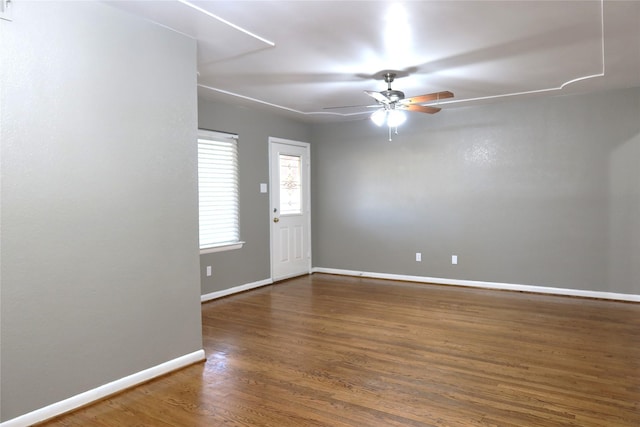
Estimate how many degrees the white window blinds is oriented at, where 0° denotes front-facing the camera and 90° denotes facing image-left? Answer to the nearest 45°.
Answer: approximately 315°

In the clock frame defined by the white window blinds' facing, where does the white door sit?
The white door is roughly at 9 o'clock from the white window blinds.
